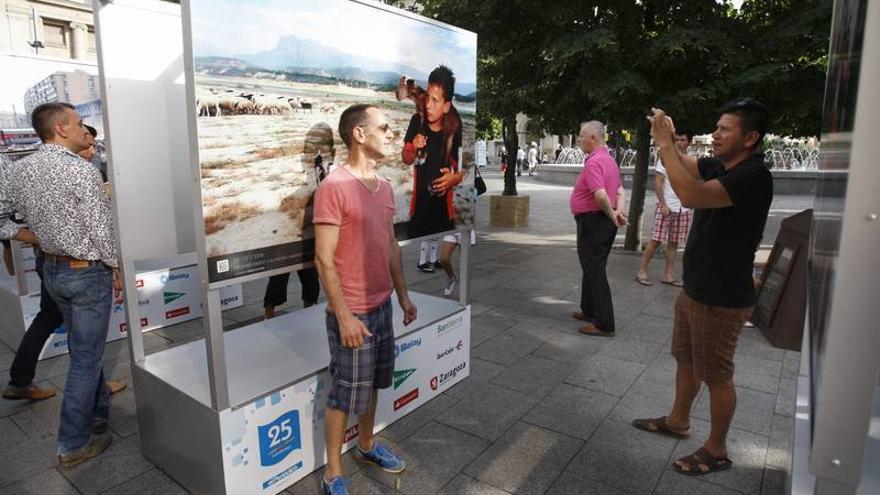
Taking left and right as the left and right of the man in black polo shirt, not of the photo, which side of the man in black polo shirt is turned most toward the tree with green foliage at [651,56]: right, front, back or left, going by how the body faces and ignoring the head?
right

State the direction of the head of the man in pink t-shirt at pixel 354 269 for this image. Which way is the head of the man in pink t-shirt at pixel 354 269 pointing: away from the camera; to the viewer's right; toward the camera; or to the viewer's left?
to the viewer's right

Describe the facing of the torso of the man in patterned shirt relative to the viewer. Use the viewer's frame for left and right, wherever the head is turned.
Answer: facing away from the viewer and to the right of the viewer

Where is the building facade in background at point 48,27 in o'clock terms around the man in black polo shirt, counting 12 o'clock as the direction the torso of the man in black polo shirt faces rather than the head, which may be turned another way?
The building facade in background is roughly at 1 o'clock from the man in black polo shirt.

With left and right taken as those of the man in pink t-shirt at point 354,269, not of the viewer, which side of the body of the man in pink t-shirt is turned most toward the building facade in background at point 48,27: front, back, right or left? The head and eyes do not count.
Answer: back

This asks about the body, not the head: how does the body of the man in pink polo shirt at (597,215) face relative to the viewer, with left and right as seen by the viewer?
facing to the left of the viewer

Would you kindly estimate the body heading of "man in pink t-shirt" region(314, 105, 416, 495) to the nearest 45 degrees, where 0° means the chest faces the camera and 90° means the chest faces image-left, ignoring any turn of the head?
approximately 315°

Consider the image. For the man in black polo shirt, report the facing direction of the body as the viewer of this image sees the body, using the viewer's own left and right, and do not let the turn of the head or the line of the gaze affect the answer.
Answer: facing to the left of the viewer

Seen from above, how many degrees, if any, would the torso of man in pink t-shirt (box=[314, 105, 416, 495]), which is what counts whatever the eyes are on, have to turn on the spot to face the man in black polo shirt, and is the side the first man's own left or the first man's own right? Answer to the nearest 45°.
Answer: approximately 45° to the first man's own left

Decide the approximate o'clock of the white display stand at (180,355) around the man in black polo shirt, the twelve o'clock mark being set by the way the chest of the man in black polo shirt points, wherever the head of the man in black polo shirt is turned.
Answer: The white display stand is roughly at 11 o'clock from the man in black polo shirt.

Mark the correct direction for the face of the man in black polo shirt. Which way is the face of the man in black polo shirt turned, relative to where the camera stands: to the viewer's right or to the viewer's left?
to the viewer's left
